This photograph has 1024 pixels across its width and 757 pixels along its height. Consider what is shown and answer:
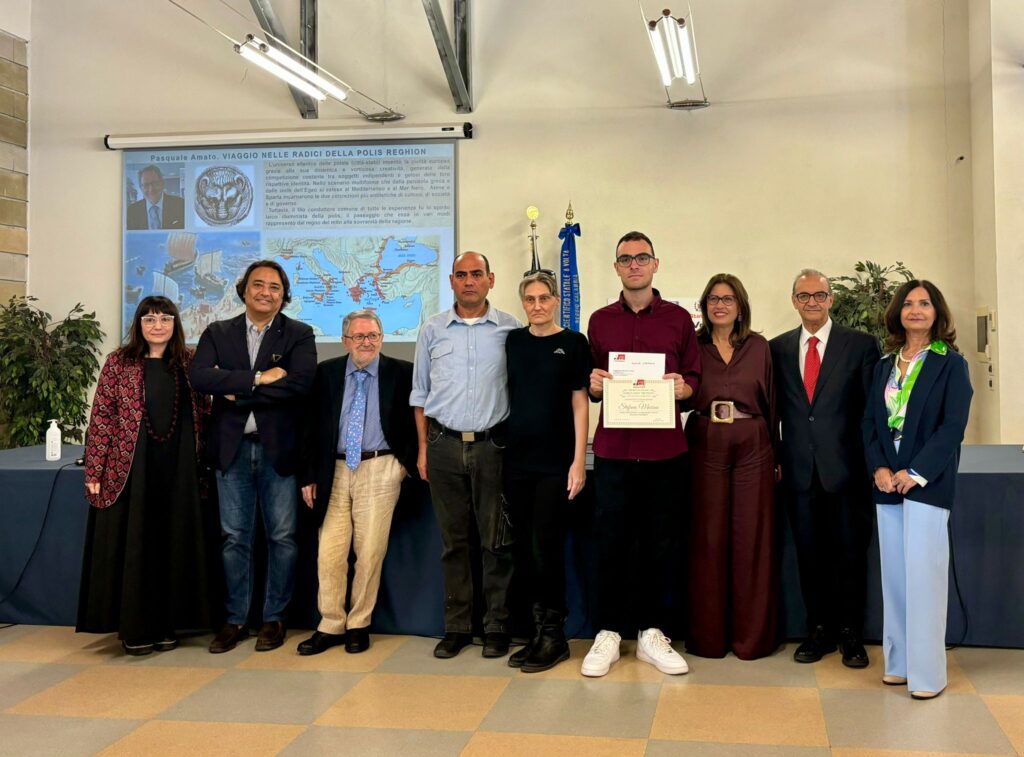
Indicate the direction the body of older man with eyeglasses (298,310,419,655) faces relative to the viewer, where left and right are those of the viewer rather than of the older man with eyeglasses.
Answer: facing the viewer

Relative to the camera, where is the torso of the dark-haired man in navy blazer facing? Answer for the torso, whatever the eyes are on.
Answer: toward the camera

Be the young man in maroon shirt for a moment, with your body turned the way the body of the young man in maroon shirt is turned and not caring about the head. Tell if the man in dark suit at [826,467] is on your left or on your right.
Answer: on your left

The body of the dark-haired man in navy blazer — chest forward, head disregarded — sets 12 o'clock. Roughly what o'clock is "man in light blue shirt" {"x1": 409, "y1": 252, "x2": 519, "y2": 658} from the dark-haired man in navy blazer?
The man in light blue shirt is roughly at 10 o'clock from the dark-haired man in navy blazer.

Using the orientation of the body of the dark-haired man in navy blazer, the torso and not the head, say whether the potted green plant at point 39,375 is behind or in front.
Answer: behind

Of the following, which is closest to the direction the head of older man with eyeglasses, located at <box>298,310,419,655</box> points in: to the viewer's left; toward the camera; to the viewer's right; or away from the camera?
toward the camera

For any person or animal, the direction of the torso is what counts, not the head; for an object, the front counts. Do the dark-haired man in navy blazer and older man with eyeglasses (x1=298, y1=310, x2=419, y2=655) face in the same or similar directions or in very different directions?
same or similar directions

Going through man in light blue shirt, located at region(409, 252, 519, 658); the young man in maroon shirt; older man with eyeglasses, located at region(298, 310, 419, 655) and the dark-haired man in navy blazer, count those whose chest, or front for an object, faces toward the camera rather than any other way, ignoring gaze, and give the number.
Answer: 4

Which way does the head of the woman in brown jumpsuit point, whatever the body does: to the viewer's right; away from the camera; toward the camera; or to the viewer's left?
toward the camera

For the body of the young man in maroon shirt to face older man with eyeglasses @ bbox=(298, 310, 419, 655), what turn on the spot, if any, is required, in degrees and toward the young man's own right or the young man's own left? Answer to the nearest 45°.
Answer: approximately 90° to the young man's own right
